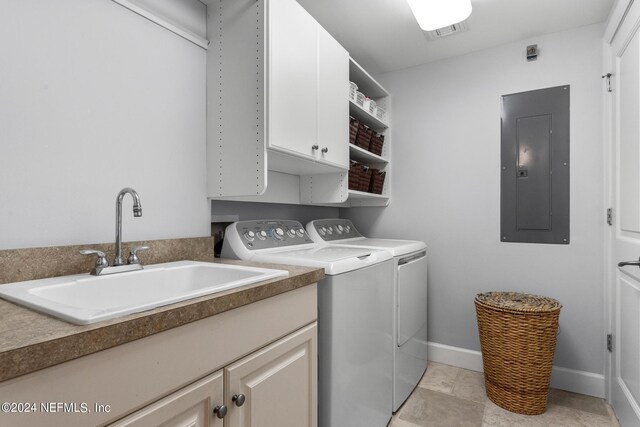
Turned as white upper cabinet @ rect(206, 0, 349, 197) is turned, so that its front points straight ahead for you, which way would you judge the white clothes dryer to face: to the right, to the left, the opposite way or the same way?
the same way

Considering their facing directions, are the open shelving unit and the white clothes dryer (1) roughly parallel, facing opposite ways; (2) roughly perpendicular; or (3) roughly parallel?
roughly parallel

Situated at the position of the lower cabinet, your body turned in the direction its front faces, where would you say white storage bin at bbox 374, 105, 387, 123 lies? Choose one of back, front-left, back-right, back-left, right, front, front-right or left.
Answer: left

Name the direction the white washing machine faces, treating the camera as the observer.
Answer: facing the viewer and to the right of the viewer

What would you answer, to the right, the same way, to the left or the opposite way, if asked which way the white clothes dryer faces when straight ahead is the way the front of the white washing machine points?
the same way

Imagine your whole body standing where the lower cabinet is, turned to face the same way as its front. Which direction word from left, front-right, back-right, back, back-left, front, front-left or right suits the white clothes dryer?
left

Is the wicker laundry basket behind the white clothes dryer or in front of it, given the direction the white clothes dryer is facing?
in front

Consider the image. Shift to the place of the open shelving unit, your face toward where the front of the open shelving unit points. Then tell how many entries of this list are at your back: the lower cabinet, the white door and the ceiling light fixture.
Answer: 0

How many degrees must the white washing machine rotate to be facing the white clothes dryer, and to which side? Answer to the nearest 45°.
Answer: approximately 90° to its left

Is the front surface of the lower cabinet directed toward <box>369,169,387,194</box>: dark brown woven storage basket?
no

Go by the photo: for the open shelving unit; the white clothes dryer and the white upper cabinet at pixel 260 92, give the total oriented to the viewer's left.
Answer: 0

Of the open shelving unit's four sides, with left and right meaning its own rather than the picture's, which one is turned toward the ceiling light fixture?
front

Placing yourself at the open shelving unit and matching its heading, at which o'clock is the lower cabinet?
The lower cabinet is roughly at 2 o'clock from the open shelving unit.

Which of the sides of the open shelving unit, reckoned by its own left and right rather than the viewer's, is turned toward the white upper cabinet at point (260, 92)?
right

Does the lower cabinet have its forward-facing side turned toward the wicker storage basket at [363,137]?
no
